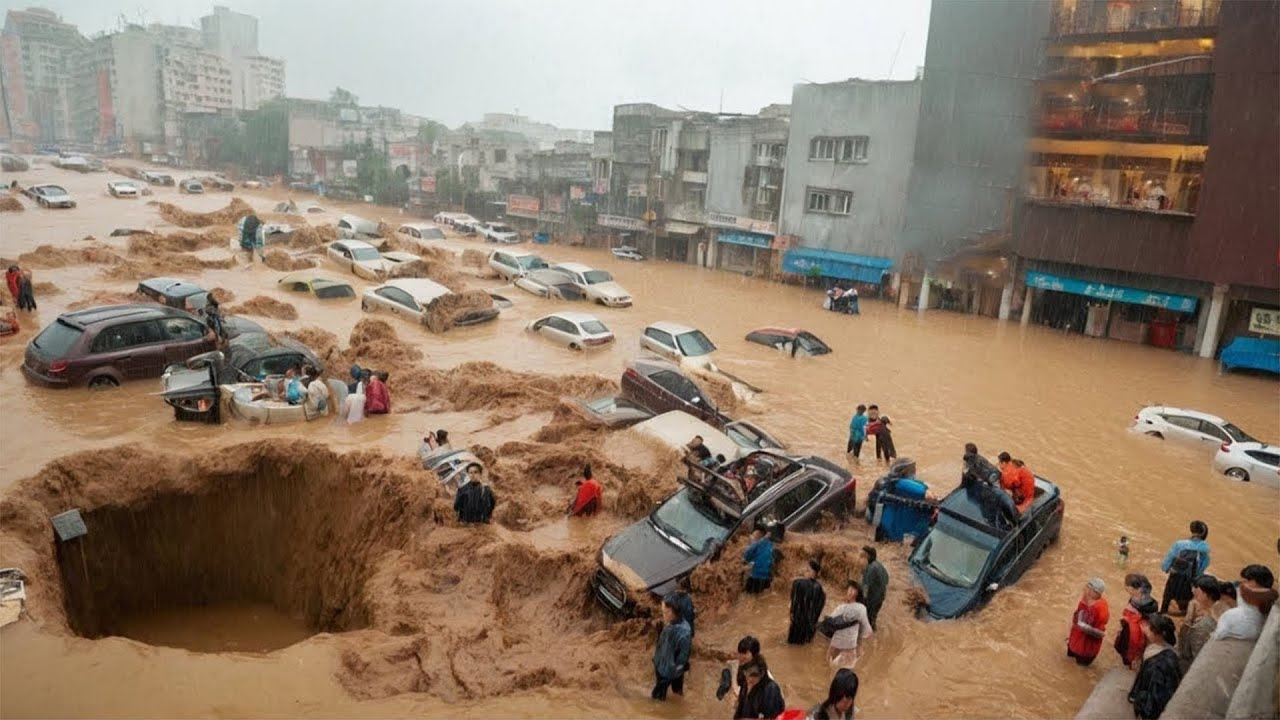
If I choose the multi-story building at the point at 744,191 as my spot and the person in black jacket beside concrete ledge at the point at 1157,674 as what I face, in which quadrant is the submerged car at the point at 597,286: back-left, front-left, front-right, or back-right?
front-right

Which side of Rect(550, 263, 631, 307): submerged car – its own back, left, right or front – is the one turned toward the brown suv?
right

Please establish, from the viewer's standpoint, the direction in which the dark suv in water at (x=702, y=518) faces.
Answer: facing the viewer and to the left of the viewer

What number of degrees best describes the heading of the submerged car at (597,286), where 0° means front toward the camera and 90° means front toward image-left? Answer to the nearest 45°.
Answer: approximately 315°

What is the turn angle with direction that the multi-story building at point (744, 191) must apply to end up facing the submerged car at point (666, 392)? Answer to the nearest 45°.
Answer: approximately 45° to its left

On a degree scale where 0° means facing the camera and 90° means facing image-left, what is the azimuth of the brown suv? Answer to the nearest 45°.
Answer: approximately 225°

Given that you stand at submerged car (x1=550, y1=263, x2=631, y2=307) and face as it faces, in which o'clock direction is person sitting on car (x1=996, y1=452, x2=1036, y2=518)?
The person sitting on car is roughly at 1 o'clock from the submerged car.

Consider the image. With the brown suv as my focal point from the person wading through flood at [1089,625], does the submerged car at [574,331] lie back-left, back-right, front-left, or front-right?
front-right

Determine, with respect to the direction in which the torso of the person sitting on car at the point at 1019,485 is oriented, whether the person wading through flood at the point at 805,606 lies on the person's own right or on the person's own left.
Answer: on the person's own left

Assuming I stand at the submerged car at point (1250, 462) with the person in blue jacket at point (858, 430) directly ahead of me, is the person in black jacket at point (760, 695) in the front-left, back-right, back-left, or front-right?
front-left

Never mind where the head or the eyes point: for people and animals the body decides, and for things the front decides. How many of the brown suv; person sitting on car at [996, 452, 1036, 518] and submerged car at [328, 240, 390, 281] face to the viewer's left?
1

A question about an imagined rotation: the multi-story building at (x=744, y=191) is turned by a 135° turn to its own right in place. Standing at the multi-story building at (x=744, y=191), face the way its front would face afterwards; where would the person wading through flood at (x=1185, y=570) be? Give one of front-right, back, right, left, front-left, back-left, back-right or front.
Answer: back

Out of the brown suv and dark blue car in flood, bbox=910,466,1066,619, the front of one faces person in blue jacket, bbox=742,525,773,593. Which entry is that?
the dark blue car in flood

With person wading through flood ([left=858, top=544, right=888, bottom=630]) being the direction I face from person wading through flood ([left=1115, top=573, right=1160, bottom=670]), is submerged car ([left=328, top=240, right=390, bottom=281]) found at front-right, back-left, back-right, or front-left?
front-right

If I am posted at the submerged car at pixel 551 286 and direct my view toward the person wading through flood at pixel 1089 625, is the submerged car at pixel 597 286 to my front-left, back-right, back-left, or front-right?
front-left

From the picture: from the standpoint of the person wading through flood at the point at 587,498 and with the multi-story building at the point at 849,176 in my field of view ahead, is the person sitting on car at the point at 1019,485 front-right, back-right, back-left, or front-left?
front-right
